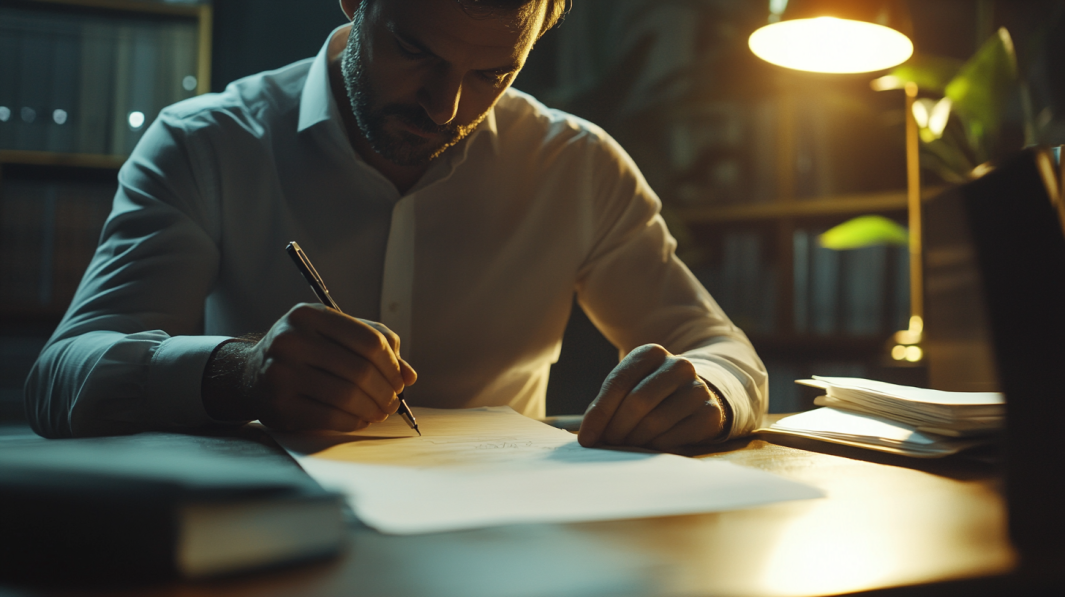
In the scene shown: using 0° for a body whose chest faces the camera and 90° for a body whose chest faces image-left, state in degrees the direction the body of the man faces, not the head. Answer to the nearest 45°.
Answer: approximately 0°

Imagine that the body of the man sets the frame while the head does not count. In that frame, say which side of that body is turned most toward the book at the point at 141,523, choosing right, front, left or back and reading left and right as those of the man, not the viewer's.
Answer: front

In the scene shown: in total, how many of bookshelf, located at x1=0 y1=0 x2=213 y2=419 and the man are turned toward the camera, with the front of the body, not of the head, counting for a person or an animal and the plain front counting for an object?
2

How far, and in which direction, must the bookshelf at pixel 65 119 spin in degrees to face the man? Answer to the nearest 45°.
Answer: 0° — it already faces them

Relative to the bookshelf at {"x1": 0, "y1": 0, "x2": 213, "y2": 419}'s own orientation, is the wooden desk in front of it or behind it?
in front

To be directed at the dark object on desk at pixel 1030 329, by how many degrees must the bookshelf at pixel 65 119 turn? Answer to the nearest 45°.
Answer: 0° — it already faces it

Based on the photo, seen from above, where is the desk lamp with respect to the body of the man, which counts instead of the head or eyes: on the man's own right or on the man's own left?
on the man's own left

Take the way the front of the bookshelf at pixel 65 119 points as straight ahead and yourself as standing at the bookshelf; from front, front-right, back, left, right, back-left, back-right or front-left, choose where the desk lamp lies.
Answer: front-left

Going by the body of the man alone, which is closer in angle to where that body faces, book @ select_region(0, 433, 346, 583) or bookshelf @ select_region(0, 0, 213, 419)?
the book

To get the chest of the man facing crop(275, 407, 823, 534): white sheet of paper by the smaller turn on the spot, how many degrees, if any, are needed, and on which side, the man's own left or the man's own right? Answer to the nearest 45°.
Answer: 0° — they already face it

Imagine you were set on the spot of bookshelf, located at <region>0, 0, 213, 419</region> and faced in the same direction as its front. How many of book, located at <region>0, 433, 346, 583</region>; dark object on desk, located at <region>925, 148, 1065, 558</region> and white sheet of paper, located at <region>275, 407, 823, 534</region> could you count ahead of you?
3

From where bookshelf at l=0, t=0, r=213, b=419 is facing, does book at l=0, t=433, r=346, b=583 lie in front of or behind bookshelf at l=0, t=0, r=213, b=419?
in front
